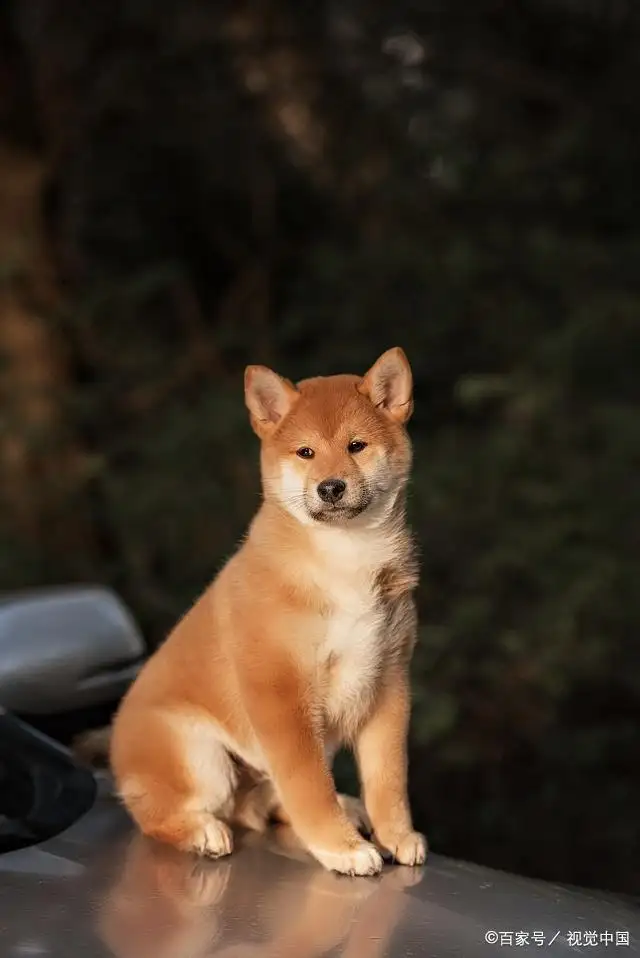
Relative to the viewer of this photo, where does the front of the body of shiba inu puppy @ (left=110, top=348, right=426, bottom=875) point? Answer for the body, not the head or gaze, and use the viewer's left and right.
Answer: facing the viewer and to the right of the viewer
